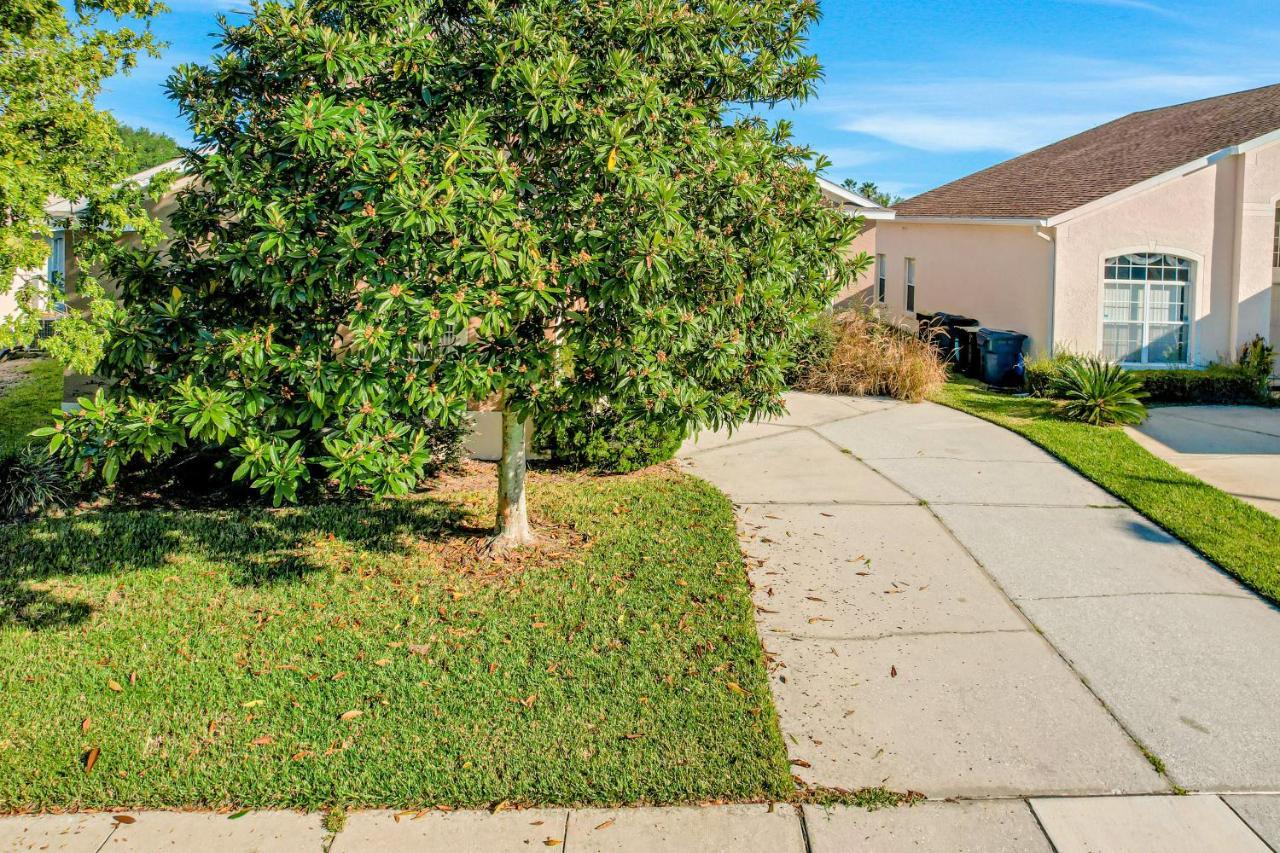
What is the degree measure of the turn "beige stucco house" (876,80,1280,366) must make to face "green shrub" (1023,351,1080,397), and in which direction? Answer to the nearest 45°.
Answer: approximately 45° to its right

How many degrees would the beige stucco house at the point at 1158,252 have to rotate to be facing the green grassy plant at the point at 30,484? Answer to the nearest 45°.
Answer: approximately 45° to its right

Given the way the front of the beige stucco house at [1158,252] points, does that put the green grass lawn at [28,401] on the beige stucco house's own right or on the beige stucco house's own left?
on the beige stucco house's own right

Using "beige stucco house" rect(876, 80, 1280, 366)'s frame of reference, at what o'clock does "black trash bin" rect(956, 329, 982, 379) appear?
The black trash bin is roughly at 3 o'clock from the beige stucco house.

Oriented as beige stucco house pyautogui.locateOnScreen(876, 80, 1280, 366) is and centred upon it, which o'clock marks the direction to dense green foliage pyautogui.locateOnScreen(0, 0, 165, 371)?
The dense green foliage is roughly at 1 o'clock from the beige stucco house.

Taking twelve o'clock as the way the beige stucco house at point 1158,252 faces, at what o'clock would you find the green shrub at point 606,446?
The green shrub is roughly at 1 o'clock from the beige stucco house.

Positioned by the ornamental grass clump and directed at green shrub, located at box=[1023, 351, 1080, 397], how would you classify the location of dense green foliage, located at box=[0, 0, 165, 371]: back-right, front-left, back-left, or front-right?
back-right

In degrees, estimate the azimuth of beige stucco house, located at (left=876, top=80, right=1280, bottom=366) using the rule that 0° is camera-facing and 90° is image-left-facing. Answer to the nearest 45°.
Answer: approximately 0°

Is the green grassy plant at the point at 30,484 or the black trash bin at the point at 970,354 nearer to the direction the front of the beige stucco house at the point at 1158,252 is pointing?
the green grassy plant
